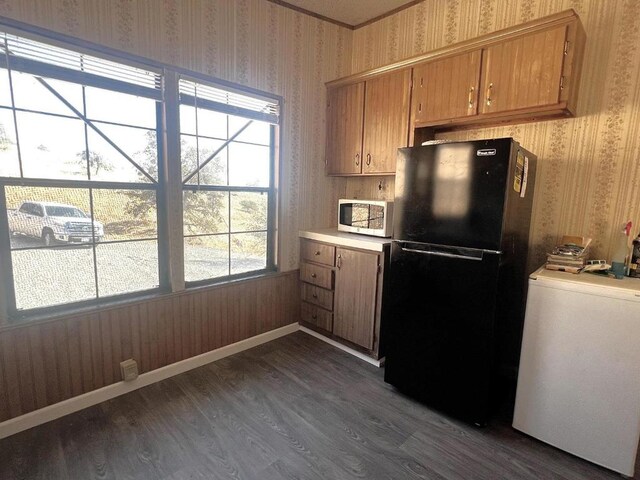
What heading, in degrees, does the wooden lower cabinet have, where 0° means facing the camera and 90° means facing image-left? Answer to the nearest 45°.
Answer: approximately 45°

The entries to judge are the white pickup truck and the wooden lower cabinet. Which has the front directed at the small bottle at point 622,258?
the white pickup truck

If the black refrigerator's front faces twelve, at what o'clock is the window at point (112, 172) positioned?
The window is roughly at 1 o'clock from the black refrigerator.

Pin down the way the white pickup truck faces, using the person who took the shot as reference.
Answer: facing the viewer and to the right of the viewer

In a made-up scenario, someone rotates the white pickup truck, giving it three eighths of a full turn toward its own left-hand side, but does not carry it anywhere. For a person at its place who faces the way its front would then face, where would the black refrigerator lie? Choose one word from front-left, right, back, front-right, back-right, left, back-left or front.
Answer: back-right

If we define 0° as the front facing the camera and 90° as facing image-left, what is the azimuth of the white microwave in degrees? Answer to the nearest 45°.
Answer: approximately 45°

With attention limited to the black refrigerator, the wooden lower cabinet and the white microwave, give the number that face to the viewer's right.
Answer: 0

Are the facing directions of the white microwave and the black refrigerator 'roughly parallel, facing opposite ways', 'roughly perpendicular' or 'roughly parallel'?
roughly parallel

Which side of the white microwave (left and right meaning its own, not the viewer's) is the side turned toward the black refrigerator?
left

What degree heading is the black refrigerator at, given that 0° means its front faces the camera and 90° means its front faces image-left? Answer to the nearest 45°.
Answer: approximately 45°

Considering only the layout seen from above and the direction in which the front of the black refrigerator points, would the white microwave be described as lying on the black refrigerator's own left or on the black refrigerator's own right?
on the black refrigerator's own right

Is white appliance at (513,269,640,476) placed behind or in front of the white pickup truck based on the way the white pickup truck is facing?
in front

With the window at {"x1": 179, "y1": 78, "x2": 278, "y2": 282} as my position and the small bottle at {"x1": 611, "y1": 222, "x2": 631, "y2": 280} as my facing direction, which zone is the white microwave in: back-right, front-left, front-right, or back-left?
front-left

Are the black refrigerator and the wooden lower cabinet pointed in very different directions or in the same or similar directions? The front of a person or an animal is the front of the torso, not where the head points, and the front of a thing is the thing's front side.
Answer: same or similar directions

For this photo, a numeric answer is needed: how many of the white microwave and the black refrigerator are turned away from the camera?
0

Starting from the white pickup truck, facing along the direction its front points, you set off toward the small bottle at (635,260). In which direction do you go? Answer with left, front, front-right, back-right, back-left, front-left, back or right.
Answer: front

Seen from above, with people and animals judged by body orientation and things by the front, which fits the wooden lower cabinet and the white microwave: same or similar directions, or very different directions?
same or similar directions
